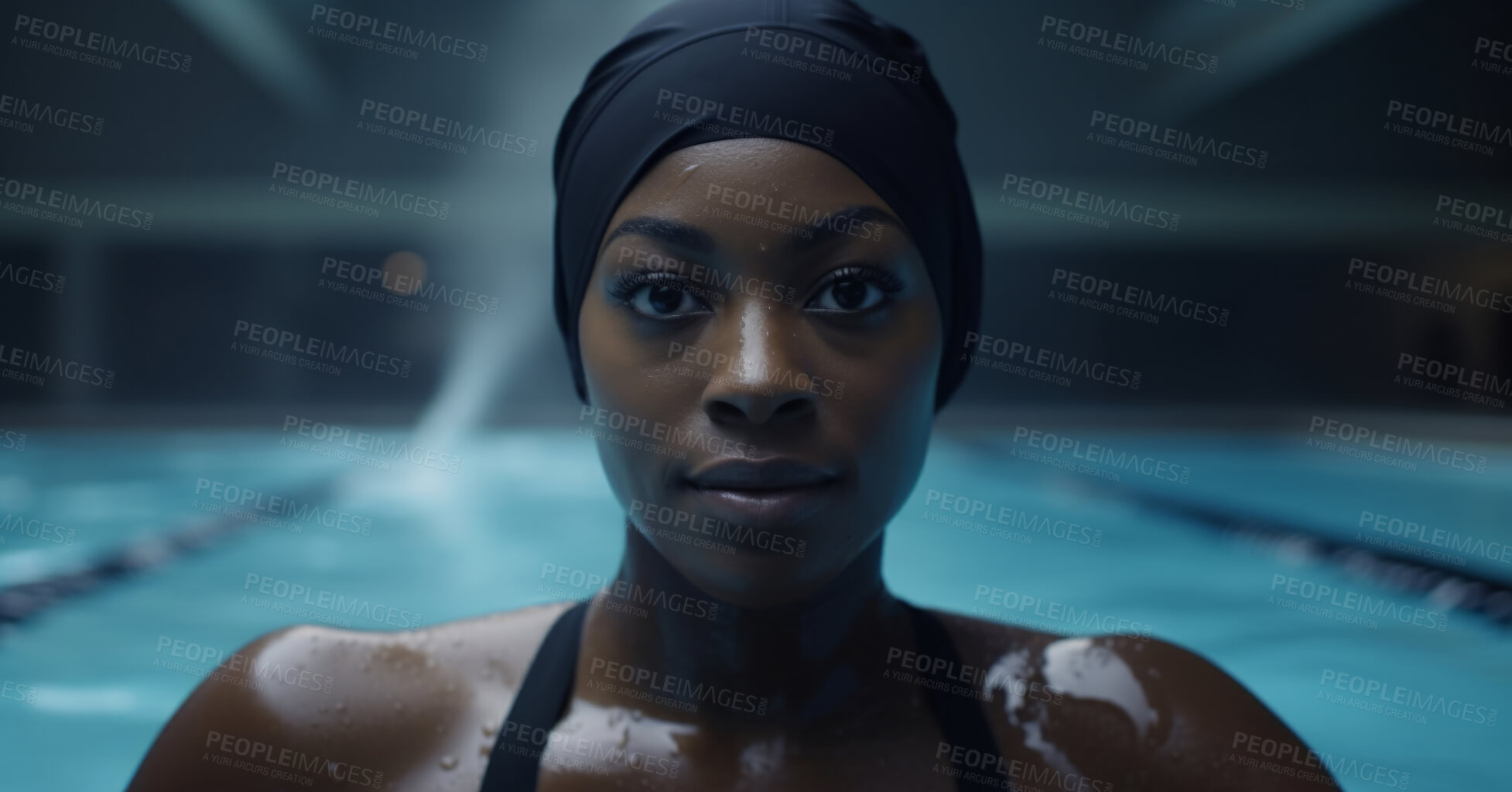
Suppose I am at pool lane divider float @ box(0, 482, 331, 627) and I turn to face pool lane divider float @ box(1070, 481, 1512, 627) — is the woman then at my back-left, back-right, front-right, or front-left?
front-right

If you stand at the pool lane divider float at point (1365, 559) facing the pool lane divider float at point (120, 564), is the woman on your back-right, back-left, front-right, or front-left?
front-left

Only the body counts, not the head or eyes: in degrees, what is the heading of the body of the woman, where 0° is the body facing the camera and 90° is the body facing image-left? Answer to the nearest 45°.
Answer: approximately 0°

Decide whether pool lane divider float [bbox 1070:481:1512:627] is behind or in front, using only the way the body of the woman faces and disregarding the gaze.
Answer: behind

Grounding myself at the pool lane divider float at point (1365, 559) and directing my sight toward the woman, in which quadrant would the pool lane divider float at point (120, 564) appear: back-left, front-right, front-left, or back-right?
front-right

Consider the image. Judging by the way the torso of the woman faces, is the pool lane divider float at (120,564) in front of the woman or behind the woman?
behind
